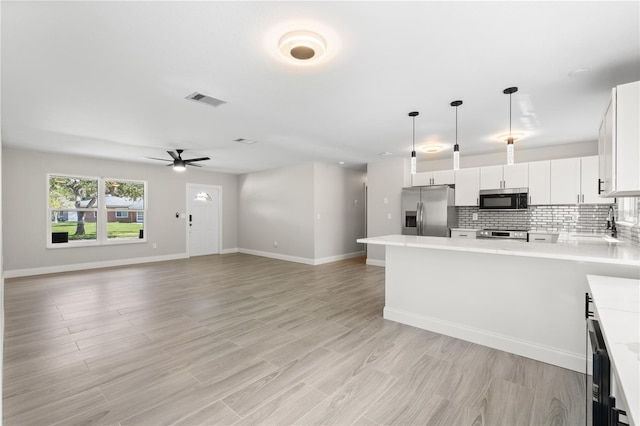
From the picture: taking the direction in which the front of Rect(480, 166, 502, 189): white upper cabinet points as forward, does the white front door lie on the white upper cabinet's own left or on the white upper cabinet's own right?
on the white upper cabinet's own right

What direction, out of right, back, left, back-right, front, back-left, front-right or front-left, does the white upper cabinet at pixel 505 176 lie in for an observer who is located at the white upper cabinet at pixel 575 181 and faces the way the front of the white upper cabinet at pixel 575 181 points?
right

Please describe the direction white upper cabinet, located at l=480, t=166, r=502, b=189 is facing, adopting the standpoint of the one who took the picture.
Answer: facing the viewer

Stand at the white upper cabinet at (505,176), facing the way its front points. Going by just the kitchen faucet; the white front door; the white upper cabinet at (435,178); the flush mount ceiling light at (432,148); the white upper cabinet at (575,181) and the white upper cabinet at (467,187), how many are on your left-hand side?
2

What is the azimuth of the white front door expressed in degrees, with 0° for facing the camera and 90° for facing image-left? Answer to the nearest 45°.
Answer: approximately 0°

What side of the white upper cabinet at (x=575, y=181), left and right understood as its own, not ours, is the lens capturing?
front

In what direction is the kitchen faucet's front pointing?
to the viewer's left

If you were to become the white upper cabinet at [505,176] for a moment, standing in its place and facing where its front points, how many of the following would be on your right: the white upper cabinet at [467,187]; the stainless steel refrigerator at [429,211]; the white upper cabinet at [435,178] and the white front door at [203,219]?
4

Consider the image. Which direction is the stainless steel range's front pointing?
toward the camera

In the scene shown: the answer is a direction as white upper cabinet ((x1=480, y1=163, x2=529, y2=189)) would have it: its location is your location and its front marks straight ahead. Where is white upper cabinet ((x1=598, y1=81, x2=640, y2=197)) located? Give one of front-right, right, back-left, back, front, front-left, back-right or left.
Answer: front

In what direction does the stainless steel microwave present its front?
toward the camera

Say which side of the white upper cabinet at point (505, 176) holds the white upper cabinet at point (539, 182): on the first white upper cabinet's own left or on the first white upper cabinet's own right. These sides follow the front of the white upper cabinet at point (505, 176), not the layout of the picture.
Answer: on the first white upper cabinet's own left

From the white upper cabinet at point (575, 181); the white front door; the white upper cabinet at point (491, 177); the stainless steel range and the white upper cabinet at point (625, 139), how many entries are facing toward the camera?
4
